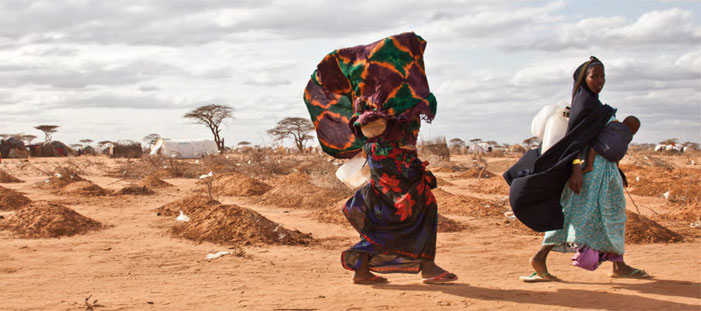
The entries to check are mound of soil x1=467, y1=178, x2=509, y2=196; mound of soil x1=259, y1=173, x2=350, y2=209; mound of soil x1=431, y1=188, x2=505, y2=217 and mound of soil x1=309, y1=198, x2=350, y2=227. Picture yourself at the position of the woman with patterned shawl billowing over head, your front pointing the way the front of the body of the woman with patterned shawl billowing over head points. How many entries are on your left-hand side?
4

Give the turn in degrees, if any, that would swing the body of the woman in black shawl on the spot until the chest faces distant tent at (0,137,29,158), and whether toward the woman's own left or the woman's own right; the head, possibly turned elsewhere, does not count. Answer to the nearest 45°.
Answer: approximately 135° to the woman's own left

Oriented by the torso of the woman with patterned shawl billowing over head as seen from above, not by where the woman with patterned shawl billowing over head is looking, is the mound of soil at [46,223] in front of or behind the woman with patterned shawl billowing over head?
behind

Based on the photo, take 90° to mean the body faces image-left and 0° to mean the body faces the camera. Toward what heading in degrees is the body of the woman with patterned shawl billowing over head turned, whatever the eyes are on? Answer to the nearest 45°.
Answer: approximately 270°
